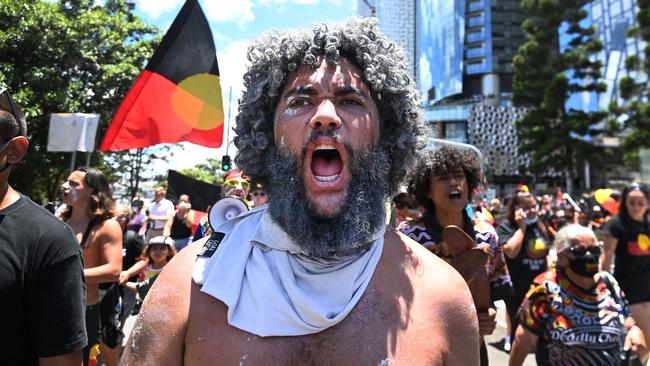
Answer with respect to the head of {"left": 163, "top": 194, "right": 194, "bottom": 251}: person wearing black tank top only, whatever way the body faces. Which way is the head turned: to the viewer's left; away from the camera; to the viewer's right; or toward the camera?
toward the camera

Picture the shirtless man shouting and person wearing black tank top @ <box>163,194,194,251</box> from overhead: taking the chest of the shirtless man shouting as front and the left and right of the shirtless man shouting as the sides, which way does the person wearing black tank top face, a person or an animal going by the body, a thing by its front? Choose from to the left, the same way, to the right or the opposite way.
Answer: the same way

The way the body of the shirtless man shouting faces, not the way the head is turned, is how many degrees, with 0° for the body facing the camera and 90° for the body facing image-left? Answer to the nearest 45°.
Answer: approximately 0°

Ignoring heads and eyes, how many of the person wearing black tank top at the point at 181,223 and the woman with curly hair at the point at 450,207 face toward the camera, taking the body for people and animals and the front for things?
2

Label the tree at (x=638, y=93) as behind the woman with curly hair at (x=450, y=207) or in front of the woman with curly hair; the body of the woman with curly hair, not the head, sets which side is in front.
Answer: behind

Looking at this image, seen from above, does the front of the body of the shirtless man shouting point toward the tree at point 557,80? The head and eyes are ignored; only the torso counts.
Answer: no

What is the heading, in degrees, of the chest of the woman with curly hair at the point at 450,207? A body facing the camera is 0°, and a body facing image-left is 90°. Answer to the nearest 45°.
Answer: approximately 0°

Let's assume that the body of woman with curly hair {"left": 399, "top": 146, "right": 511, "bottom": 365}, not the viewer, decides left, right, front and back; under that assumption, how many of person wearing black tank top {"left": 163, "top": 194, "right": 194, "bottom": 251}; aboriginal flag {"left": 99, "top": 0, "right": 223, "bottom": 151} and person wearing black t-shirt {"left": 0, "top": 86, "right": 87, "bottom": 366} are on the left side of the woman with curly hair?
0

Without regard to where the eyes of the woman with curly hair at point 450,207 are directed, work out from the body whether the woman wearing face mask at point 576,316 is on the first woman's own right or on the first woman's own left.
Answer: on the first woman's own left

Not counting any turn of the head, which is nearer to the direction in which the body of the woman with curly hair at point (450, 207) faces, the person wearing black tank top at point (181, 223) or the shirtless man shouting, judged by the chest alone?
the shirtless man shouting

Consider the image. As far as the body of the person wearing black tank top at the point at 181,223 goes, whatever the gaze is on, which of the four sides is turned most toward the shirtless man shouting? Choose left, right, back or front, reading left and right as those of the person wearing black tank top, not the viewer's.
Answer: front

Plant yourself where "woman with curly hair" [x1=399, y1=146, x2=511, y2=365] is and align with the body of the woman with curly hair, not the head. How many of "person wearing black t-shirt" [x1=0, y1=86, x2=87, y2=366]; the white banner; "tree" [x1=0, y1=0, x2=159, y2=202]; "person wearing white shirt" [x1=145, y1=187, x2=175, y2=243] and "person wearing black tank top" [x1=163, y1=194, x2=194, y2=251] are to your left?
0

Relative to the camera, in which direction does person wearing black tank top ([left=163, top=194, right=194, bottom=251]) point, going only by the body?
toward the camera

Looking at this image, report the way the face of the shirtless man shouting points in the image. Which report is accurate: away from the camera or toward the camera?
toward the camera

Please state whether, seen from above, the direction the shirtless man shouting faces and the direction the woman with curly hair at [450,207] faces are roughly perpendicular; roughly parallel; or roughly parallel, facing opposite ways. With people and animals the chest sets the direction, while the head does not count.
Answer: roughly parallel
